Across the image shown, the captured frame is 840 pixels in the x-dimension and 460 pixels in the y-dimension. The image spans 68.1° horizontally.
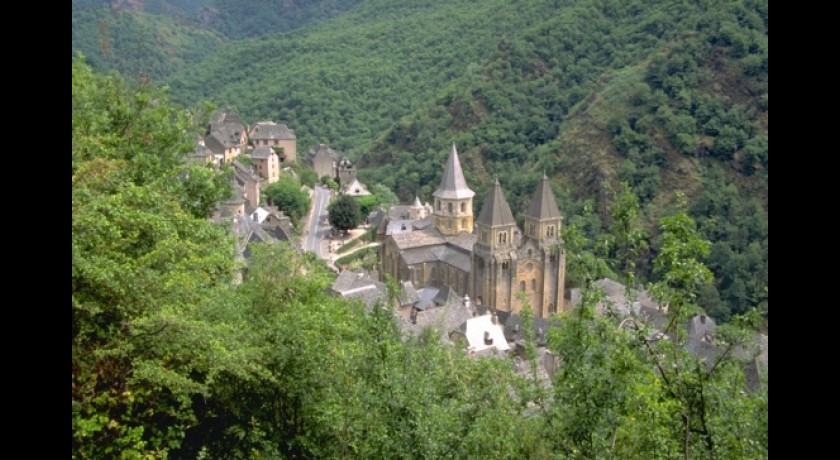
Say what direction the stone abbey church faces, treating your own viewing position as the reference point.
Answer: facing the viewer and to the right of the viewer
